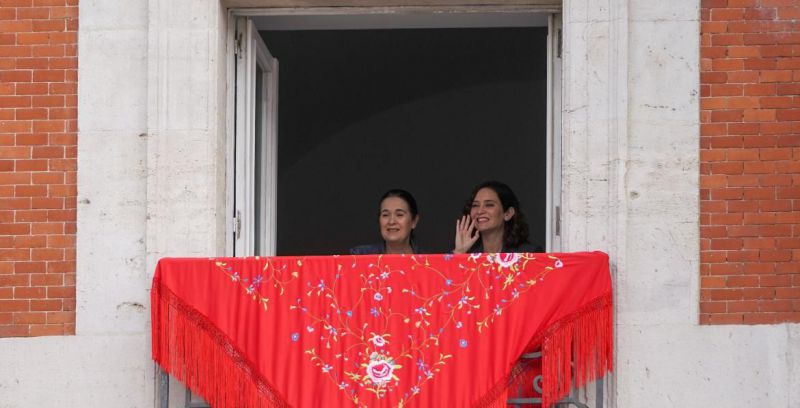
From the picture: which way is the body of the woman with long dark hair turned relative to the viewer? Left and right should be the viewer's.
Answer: facing the viewer and to the left of the viewer

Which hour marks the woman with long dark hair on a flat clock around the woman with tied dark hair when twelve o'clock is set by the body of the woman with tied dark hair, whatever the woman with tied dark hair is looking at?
The woman with long dark hair is roughly at 8 o'clock from the woman with tied dark hair.

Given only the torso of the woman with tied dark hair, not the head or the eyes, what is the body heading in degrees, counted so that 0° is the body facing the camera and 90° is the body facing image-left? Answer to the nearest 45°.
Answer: approximately 45°

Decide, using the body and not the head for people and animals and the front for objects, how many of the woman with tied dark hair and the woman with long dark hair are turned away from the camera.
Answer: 0
